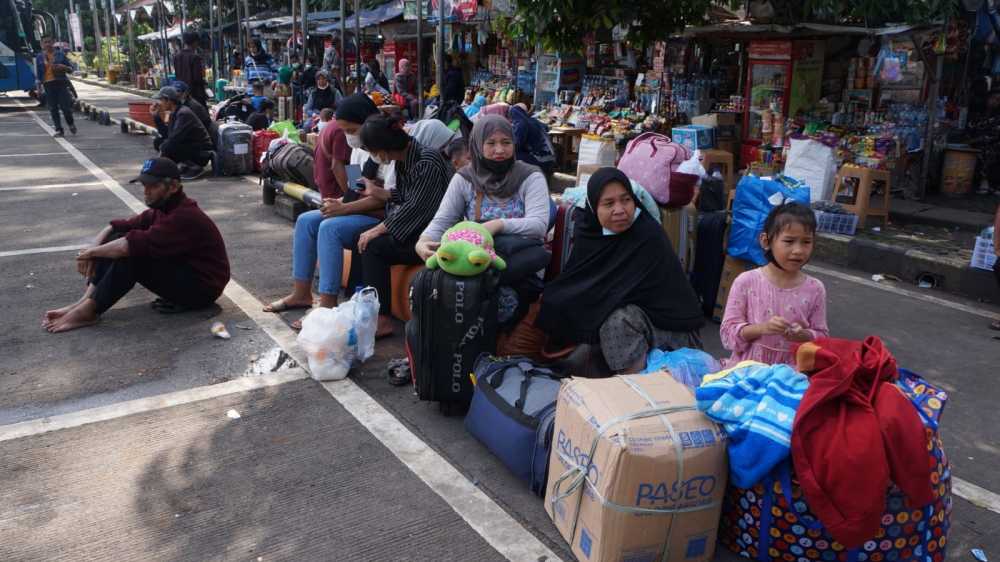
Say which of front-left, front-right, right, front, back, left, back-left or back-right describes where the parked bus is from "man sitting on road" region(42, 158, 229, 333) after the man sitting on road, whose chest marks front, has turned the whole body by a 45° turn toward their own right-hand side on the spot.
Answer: front-right

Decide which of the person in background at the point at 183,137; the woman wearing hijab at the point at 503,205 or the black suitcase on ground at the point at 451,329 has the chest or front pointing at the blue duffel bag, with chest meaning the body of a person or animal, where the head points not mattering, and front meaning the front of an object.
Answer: the woman wearing hijab

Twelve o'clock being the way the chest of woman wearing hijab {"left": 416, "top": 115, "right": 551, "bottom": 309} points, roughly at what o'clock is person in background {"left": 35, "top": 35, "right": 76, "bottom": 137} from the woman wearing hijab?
The person in background is roughly at 5 o'clock from the woman wearing hijab.

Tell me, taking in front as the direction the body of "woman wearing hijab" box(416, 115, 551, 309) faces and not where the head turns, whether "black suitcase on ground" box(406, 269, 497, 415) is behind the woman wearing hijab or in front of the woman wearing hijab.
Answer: in front

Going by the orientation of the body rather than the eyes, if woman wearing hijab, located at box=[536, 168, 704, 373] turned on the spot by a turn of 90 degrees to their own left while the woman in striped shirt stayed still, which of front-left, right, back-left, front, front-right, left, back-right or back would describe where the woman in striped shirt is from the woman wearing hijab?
back-left

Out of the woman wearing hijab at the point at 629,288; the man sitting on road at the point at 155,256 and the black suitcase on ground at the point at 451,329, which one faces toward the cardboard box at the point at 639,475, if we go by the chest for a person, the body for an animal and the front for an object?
the woman wearing hijab

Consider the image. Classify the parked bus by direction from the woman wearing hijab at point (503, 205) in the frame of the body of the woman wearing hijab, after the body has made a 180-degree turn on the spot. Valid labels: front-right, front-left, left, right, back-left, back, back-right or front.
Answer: front-left
